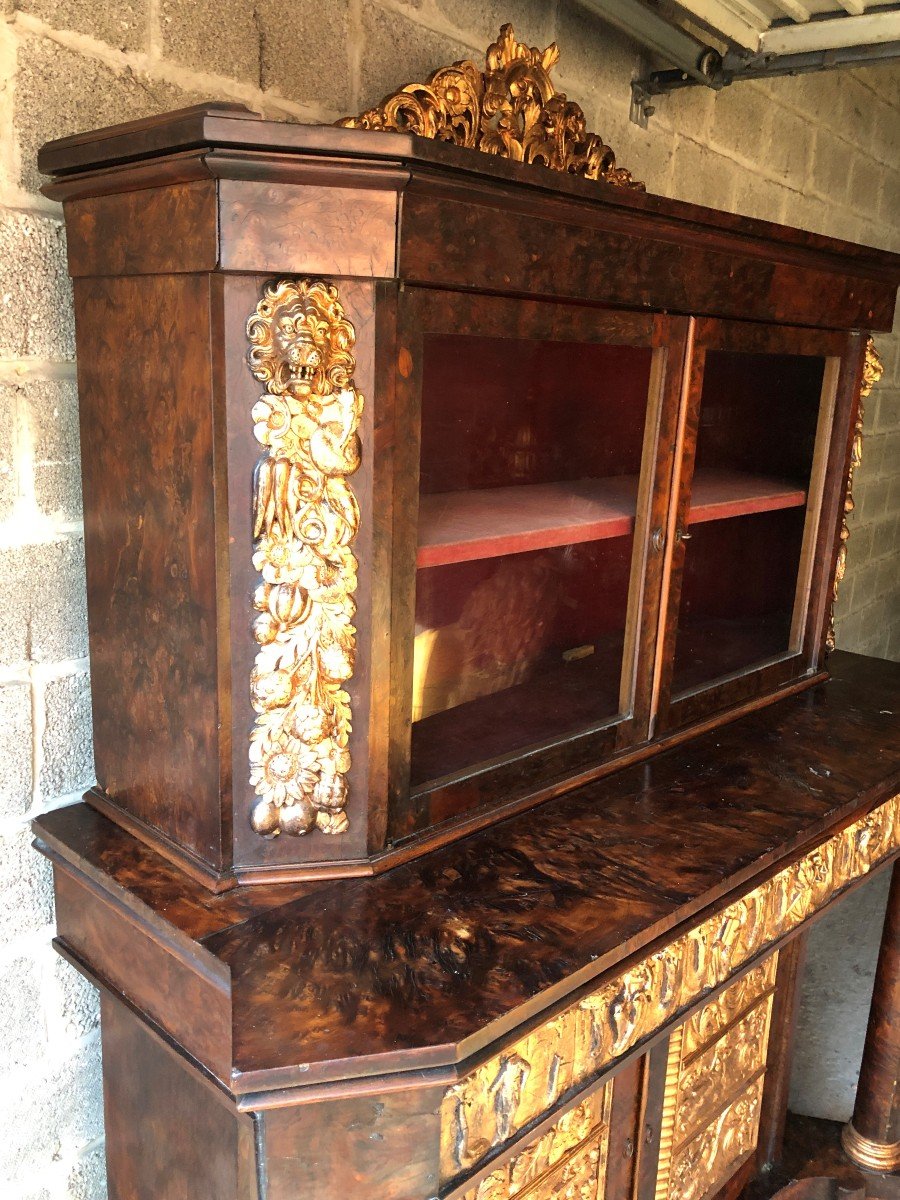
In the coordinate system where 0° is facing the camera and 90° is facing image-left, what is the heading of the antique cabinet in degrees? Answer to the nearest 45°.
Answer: approximately 315°
